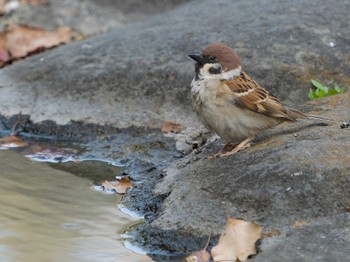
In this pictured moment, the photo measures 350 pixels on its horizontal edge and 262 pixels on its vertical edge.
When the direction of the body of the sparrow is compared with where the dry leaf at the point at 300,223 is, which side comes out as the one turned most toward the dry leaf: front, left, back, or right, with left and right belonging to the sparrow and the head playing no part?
left

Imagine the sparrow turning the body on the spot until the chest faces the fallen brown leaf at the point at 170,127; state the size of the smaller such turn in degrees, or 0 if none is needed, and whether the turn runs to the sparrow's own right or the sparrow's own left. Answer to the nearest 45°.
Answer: approximately 45° to the sparrow's own right

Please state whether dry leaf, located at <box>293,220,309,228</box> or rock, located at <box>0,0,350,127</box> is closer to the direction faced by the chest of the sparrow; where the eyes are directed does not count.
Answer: the rock

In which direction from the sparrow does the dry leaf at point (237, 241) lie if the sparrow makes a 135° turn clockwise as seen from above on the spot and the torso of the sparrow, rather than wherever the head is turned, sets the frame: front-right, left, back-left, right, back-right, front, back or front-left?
back-right

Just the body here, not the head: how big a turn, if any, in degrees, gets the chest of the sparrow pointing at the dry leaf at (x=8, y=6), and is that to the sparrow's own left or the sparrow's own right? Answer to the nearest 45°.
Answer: approximately 45° to the sparrow's own right

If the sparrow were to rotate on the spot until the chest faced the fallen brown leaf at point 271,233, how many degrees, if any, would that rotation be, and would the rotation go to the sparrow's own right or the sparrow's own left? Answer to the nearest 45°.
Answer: approximately 90° to the sparrow's own left

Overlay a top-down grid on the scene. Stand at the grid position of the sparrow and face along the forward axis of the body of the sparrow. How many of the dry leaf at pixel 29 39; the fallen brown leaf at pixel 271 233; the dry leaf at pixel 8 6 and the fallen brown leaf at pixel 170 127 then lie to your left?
1

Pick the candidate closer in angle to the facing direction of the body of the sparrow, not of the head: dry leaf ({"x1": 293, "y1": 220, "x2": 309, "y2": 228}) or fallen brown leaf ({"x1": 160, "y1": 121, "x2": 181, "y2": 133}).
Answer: the fallen brown leaf

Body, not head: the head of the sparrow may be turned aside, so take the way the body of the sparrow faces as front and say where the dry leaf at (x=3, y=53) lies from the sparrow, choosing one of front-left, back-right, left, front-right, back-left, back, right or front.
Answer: front-right

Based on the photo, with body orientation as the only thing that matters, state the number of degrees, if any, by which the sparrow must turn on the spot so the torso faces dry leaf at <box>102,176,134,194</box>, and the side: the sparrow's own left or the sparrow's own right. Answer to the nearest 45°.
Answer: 0° — it already faces it

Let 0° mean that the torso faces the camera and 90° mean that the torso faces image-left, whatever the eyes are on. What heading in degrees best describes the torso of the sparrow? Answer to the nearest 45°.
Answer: approximately 90°
